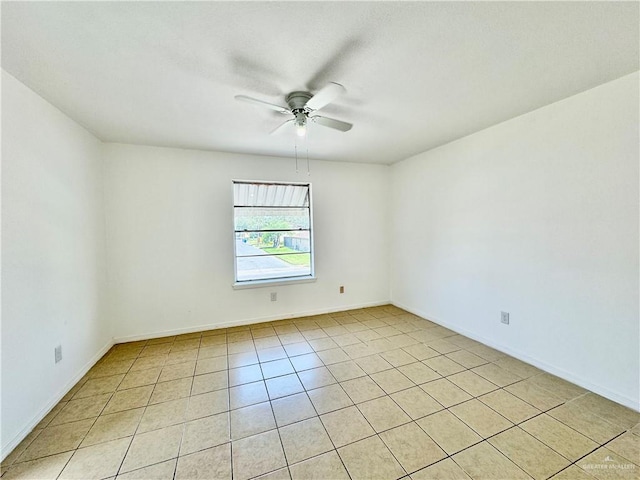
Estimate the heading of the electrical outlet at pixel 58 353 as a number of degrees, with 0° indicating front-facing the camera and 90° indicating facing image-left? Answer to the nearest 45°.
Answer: approximately 315°

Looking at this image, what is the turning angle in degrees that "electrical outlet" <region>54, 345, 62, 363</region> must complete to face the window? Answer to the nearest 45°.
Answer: approximately 45° to its left
